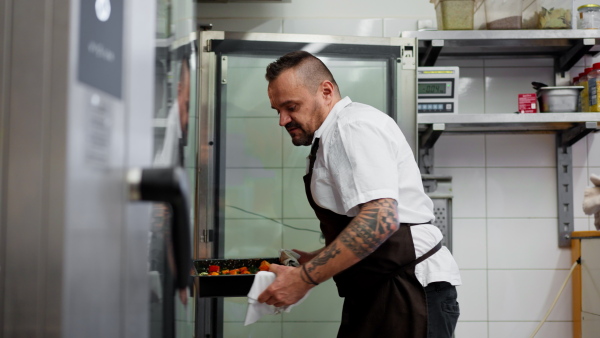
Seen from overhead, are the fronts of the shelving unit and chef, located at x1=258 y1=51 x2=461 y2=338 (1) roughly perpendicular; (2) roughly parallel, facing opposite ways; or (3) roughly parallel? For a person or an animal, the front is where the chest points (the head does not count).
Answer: roughly perpendicular

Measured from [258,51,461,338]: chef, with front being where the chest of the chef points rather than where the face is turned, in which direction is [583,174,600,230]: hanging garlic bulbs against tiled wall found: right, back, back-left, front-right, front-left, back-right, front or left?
back-right

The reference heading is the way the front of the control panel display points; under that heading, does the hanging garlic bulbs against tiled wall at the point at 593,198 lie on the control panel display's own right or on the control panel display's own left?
on the control panel display's own left

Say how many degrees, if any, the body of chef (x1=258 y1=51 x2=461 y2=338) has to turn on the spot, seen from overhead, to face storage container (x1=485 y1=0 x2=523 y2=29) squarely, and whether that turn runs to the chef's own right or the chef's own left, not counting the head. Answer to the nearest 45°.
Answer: approximately 135° to the chef's own right

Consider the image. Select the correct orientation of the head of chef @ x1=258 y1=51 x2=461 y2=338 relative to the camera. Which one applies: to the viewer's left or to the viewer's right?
to the viewer's left

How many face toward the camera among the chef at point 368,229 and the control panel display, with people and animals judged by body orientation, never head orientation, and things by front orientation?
1

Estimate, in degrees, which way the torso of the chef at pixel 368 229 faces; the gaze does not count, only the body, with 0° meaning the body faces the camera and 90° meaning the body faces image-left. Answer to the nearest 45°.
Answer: approximately 90°

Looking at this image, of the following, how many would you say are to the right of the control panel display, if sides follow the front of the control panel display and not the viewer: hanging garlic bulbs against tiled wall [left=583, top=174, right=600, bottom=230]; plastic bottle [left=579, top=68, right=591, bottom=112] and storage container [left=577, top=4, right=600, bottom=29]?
0

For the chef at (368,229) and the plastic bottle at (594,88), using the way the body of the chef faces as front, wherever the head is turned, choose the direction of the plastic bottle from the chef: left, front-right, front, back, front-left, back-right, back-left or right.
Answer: back-right

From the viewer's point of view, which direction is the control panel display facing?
toward the camera

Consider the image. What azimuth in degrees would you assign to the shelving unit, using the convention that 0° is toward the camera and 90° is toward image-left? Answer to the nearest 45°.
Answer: approximately 0°

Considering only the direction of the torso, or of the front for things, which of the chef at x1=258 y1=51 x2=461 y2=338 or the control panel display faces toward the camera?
the control panel display

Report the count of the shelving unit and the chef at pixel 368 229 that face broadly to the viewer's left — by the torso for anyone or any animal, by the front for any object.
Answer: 1
